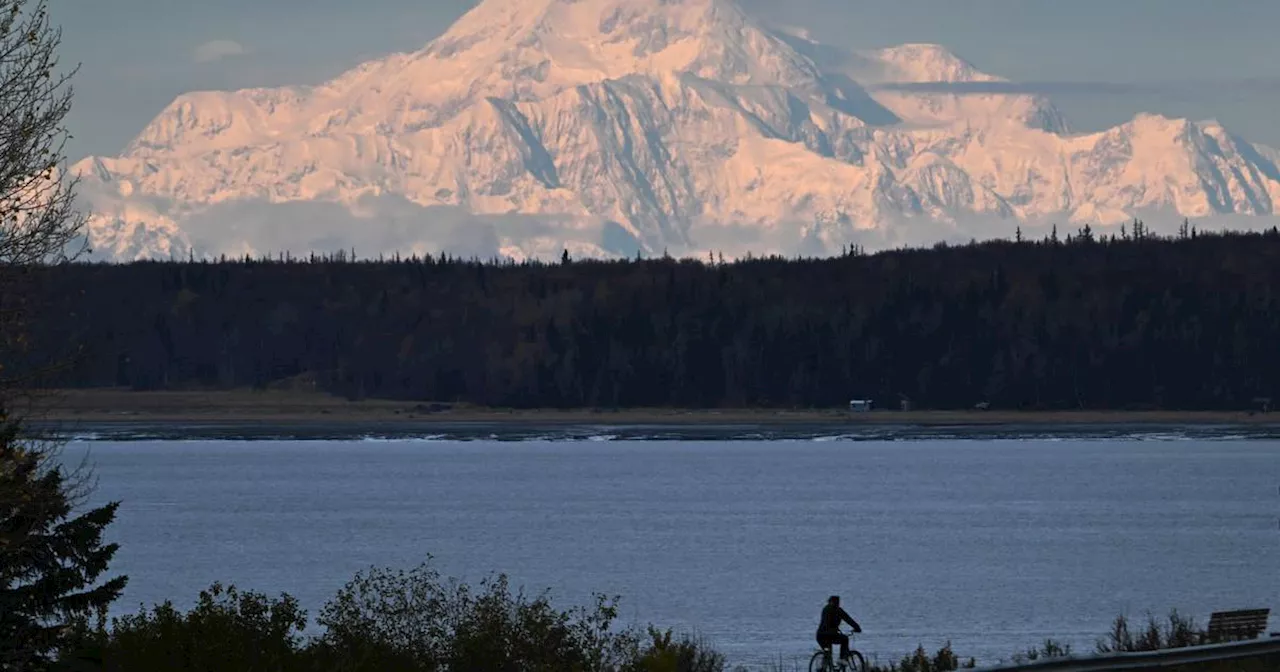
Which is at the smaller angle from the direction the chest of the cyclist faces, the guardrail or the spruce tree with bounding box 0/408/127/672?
the guardrail

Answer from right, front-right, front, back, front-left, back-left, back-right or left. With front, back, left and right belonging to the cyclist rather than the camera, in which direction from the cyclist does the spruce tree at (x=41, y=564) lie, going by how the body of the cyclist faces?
back-right

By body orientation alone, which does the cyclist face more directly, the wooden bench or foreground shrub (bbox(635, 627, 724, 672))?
the wooden bench

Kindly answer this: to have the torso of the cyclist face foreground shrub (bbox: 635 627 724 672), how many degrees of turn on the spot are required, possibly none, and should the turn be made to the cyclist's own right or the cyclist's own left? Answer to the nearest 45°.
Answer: approximately 135° to the cyclist's own right

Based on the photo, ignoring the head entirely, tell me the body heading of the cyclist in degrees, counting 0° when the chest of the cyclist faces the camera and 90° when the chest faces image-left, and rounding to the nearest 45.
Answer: approximately 270°

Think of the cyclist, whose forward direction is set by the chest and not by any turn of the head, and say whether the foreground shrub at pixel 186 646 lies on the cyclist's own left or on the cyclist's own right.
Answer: on the cyclist's own right
